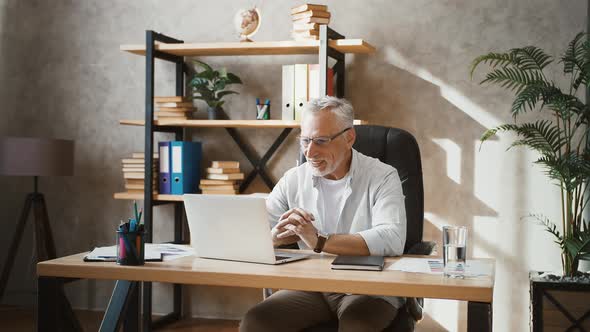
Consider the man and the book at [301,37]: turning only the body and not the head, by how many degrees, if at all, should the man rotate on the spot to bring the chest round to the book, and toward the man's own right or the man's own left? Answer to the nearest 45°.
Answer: approximately 135° to the man's own right

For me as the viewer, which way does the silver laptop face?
facing away from the viewer and to the right of the viewer

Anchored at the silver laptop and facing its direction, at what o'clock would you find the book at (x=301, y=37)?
The book is roughly at 11 o'clock from the silver laptop.

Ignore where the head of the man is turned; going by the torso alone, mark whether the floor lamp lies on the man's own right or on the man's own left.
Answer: on the man's own right

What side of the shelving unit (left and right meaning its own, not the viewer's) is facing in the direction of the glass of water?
front

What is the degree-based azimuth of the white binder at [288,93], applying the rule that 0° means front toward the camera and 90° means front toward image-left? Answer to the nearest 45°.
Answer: approximately 0°

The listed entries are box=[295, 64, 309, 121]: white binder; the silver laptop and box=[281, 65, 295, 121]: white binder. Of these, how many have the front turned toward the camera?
2

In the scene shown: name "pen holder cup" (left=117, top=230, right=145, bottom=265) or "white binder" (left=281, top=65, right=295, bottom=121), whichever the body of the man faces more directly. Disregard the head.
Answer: the pen holder cup

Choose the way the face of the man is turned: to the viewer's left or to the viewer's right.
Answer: to the viewer's left

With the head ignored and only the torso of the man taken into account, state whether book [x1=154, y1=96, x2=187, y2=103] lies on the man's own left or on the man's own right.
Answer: on the man's own right
